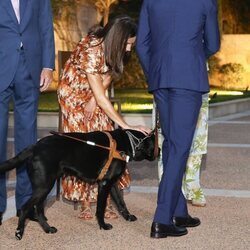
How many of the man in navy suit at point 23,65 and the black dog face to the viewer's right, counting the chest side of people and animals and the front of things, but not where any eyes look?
1

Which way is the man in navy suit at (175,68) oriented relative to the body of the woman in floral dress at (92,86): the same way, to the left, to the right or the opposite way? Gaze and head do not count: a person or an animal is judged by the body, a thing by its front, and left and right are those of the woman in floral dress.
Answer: to the left

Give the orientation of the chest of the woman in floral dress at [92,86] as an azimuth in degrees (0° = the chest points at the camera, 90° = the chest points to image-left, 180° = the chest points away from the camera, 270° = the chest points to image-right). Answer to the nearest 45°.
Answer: approximately 315°

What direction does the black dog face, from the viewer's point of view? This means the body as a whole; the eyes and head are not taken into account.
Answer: to the viewer's right

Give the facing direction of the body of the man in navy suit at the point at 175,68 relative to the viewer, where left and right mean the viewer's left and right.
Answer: facing away from the viewer and to the right of the viewer

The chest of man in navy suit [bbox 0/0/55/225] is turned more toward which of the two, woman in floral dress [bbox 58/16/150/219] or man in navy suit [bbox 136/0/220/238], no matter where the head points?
the man in navy suit

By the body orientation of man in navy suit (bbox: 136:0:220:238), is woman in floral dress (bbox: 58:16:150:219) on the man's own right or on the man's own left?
on the man's own left

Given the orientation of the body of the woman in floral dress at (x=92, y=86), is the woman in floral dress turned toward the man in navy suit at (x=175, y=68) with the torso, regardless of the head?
yes

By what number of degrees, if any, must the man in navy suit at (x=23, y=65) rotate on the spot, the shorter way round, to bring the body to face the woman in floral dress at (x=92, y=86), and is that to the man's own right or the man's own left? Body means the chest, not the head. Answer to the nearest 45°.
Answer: approximately 90° to the man's own left
